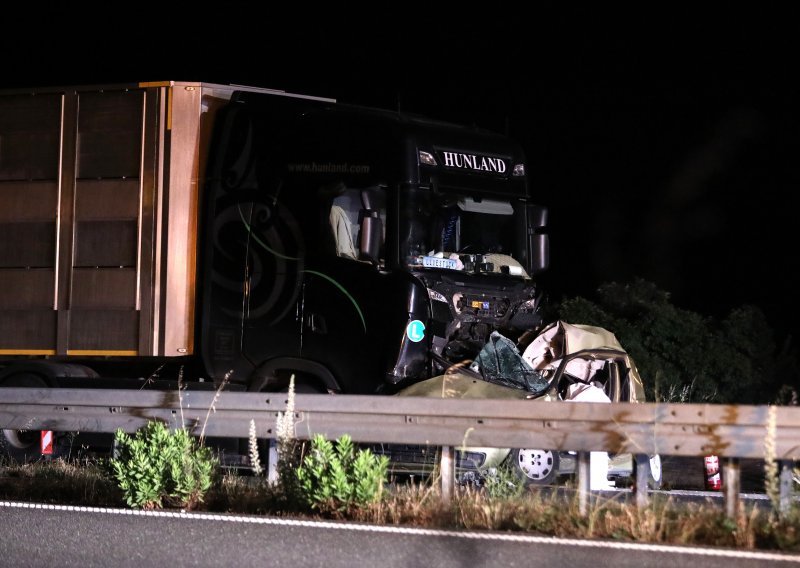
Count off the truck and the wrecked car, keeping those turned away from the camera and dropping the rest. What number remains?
0

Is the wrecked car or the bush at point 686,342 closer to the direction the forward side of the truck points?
the wrecked car

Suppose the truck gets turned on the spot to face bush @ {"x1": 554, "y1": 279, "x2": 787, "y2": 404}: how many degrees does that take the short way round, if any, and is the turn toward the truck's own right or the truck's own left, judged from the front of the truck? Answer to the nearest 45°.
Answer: approximately 90° to the truck's own left

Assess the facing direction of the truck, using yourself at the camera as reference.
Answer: facing the viewer and to the right of the viewer

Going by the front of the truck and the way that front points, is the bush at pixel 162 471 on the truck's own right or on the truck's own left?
on the truck's own right

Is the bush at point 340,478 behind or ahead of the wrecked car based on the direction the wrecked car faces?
ahead

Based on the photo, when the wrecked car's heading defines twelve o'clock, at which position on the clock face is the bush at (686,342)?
The bush is roughly at 5 o'clock from the wrecked car.

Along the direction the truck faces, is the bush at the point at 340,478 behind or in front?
in front
